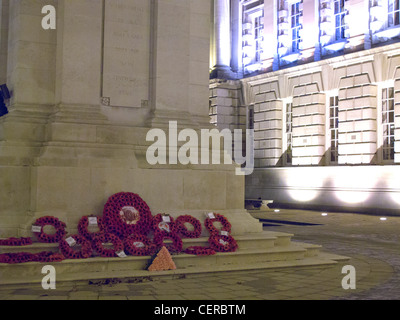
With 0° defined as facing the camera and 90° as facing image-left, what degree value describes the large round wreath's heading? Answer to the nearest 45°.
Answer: approximately 0°

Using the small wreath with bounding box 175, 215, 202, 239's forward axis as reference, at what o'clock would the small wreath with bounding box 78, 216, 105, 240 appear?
the small wreath with bounding box 78, 216, 105, 240 is roughly at 2 o'clock from the small wreath with bounding box 175, 215, 202, 239.

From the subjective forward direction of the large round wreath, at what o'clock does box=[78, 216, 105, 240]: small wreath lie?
The small wreath is roughly at 2 o'clock from the large round wreath.

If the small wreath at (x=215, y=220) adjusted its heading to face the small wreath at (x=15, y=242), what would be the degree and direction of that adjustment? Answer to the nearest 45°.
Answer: approximately 45° to its right

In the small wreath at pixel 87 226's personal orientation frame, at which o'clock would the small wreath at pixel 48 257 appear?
the small wreath at pixel 48 257 is roughly at 1 o'clock from the small wreath at pixel 87 226.
